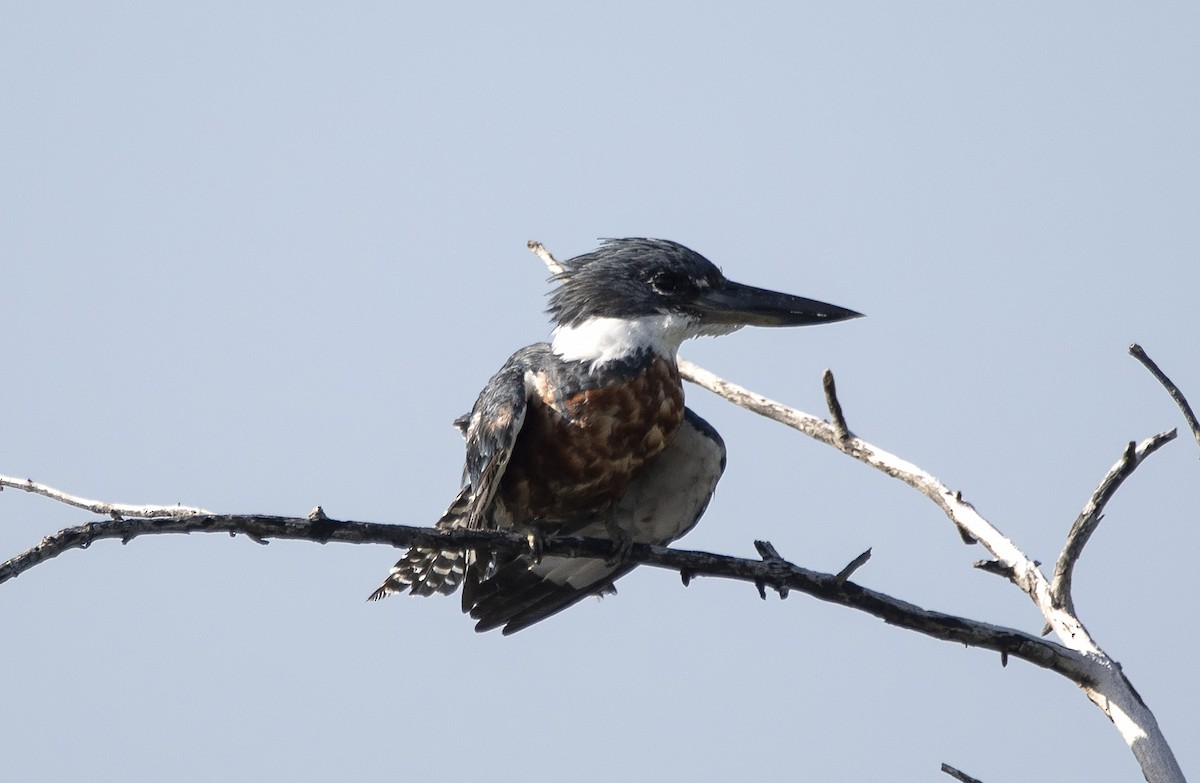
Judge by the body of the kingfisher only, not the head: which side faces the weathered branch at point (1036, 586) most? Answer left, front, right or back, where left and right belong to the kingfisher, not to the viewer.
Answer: left

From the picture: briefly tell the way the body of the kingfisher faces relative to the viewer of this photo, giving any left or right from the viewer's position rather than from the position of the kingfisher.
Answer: facing the viewer and to the right of the viewer
